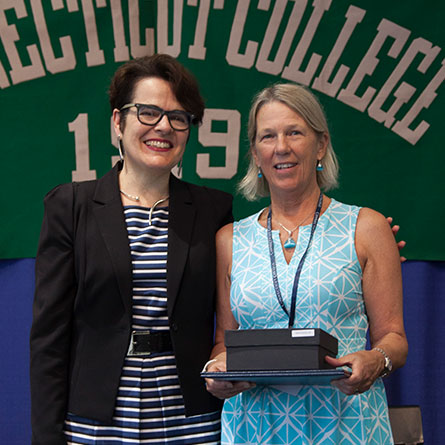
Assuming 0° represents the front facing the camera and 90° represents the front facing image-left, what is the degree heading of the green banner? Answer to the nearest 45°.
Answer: approximately 0°
